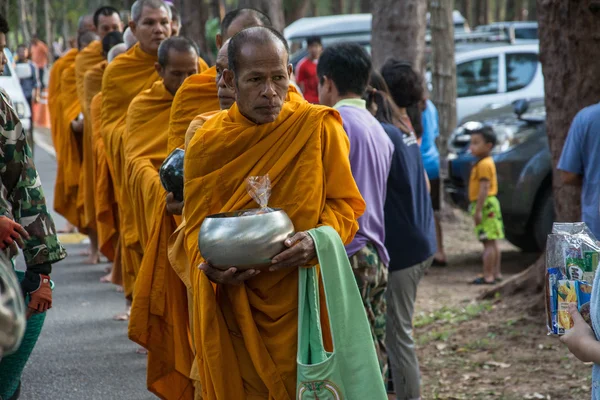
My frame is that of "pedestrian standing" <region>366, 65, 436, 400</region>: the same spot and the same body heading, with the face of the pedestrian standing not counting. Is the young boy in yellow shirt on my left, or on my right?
on my right

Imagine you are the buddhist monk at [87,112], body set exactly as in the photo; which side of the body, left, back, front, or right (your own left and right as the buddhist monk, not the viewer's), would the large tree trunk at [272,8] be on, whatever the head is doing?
left

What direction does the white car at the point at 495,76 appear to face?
to the viewer's left

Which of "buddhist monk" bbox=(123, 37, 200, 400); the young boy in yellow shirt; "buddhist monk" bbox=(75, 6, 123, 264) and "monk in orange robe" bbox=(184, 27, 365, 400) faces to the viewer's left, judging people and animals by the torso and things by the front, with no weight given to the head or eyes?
the young boy in yellow shirt

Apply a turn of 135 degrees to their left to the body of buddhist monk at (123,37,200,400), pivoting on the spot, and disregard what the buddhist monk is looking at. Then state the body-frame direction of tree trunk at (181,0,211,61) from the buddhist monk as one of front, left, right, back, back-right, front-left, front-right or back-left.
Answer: front

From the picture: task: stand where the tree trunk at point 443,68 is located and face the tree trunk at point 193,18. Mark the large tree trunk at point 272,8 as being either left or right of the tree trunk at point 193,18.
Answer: left

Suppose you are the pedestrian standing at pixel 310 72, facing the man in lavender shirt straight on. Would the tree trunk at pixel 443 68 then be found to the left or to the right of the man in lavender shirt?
left

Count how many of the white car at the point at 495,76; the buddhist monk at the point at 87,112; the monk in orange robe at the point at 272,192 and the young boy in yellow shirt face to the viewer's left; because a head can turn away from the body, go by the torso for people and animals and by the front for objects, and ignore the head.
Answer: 2

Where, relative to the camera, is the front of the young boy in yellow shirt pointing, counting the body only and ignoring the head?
to the viewer's left

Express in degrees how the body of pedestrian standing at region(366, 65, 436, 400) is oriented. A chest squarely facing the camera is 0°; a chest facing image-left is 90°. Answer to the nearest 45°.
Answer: approximately 135°

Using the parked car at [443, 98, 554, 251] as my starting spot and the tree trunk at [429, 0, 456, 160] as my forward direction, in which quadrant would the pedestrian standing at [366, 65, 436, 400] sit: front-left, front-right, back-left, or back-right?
back-left
